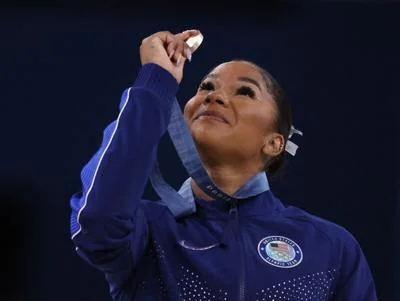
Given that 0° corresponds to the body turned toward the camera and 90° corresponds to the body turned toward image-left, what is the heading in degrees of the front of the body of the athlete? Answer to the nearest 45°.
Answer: approximately 0°
